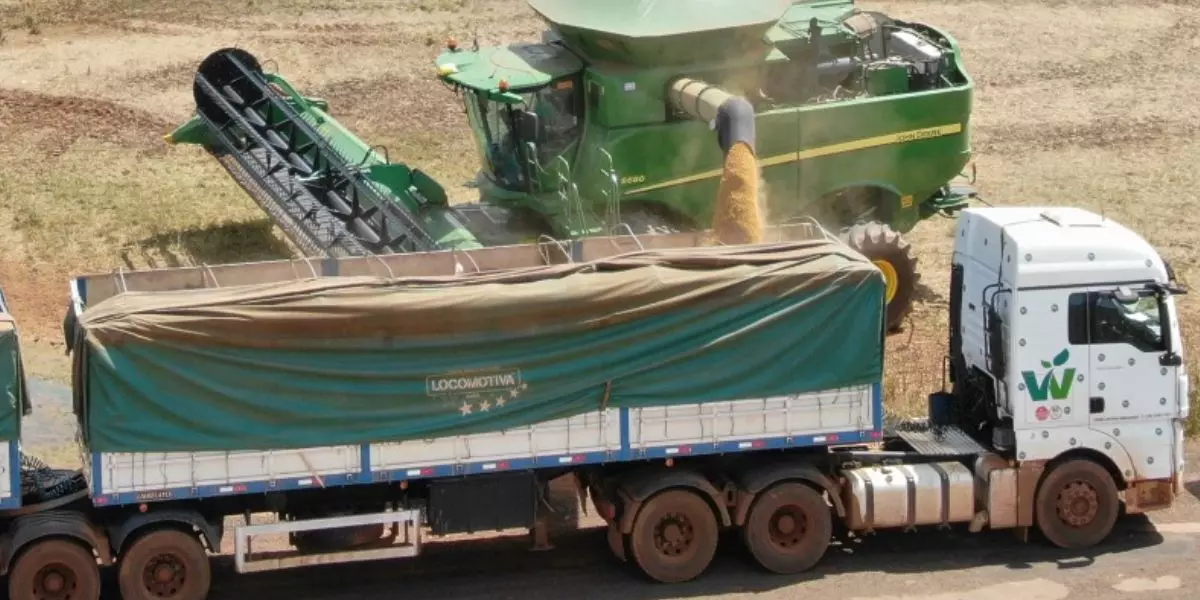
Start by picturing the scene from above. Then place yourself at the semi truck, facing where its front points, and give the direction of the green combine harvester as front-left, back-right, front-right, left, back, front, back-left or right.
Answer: left

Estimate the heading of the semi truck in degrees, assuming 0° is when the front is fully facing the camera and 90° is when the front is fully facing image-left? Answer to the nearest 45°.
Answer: approximately 270°
